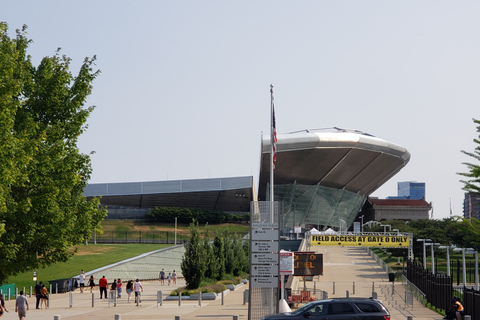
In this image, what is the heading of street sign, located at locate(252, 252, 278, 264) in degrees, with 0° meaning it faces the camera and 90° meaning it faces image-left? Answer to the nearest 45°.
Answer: approximately 0°

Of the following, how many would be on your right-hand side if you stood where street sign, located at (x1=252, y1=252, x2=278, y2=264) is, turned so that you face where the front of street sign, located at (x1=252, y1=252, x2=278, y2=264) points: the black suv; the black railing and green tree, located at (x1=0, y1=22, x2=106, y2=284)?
1

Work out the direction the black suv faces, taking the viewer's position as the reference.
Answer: facing to the left of the viewer

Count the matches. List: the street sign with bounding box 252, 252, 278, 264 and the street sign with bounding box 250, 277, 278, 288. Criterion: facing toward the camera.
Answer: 2

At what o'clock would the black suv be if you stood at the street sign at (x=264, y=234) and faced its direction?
The black suv is roughly at 10 o'clock from the street sign.

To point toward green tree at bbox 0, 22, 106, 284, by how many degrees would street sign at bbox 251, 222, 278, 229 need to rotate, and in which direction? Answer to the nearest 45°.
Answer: approximately 90° to its right
